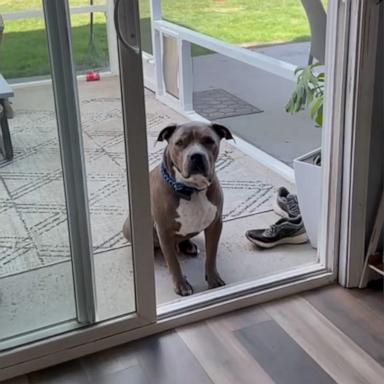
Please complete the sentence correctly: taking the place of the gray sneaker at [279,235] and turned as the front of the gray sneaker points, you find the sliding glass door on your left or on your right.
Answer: on your left

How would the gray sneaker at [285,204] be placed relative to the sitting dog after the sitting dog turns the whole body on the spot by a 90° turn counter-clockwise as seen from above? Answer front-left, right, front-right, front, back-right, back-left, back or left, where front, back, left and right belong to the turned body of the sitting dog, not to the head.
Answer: front

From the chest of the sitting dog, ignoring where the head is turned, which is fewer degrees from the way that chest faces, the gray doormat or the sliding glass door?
the sliding glass door

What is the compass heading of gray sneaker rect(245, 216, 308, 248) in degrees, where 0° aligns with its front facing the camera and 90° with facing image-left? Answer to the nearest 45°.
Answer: approximately 90°

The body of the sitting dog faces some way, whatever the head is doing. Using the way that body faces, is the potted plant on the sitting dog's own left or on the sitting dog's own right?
on the sitting dog's own left

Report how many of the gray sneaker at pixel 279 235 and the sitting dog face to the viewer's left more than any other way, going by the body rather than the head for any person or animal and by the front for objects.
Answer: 1

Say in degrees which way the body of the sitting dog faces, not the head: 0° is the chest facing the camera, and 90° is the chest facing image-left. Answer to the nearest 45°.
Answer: approximately 315°

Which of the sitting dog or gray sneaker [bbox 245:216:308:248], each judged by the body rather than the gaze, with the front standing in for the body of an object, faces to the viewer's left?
the gray sneaker

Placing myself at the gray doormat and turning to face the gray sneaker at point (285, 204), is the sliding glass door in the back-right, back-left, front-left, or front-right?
front-right

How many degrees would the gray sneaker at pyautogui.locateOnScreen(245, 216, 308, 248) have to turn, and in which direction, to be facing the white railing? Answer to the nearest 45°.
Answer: approximately 90° to its right
